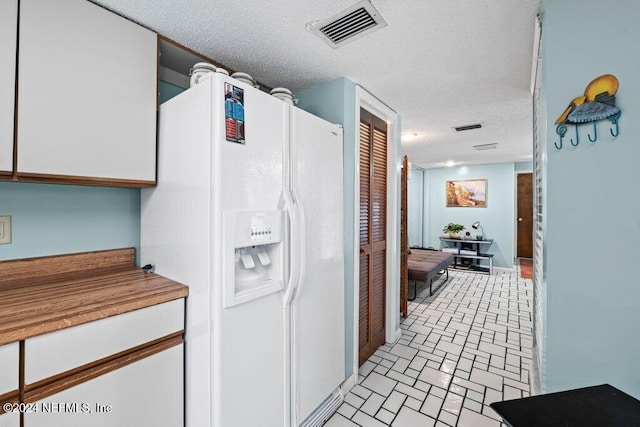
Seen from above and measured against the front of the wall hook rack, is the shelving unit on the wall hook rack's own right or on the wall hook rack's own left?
on the wall hook rack's own right

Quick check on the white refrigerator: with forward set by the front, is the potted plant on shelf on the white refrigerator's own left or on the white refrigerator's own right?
on the white refrigerator's own left

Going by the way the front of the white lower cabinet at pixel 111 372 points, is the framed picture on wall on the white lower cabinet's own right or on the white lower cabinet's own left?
on the white lower cabinet's own left

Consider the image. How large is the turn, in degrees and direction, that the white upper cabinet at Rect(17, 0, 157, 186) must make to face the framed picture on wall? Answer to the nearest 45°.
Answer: approximately 45° to its left

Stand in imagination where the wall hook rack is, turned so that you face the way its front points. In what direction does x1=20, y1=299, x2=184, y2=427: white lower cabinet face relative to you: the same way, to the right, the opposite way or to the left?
the opposite way

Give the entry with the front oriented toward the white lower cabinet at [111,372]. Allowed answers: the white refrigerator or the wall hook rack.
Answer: the wall hook rack

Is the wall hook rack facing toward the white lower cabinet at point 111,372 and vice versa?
yes

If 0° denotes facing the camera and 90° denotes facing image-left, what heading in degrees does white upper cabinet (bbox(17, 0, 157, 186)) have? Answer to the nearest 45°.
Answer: approximately 315°

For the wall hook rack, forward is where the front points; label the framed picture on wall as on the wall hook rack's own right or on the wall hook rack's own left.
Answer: on the wall hook rack's own right
